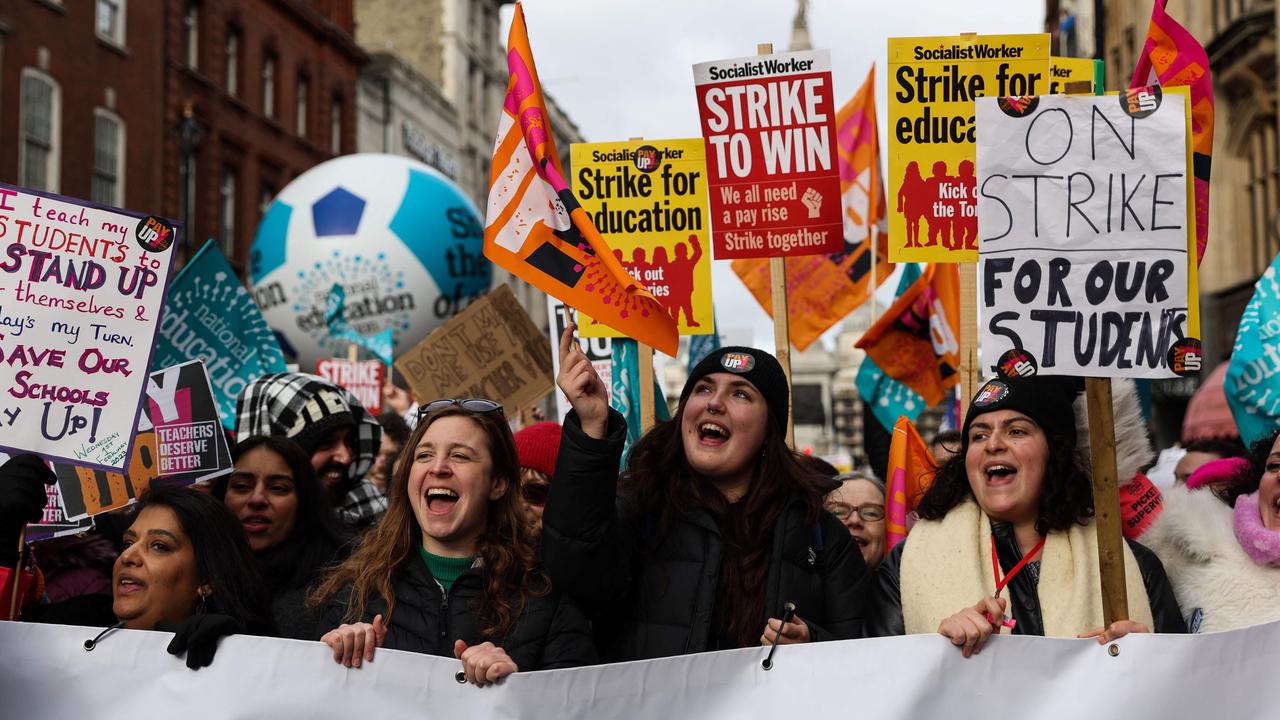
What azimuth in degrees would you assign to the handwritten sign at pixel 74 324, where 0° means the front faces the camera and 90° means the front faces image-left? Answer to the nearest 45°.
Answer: approximately 0°

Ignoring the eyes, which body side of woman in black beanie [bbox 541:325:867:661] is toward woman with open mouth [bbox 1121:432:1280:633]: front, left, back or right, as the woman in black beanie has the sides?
left

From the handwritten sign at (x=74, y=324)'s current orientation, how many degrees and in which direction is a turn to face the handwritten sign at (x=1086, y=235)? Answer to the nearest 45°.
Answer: approximately 45° to its left

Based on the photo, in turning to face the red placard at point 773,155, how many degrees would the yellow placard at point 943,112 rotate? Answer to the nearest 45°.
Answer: approximately 90° to its right

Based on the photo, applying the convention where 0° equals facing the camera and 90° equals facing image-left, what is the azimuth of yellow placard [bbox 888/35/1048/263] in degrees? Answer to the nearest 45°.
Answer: approximately 0°
